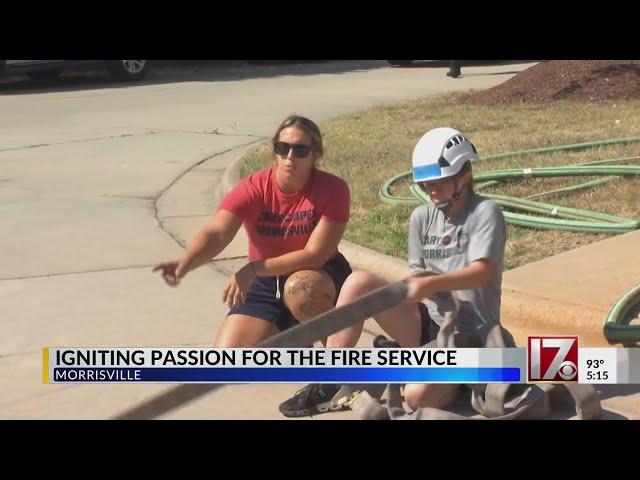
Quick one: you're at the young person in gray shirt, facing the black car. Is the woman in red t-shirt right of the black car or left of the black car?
left

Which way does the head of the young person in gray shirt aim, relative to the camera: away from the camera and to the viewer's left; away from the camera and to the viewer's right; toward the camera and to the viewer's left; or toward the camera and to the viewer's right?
toward the camera and to the viewer's left

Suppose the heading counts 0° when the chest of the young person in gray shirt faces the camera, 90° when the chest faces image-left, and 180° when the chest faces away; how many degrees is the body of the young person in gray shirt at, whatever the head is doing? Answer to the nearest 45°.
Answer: approximately 45°

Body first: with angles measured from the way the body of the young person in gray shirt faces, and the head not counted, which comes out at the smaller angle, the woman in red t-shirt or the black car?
the woman in red t-shirt

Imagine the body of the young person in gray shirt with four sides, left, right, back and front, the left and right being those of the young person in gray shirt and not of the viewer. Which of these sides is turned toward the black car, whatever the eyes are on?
right
